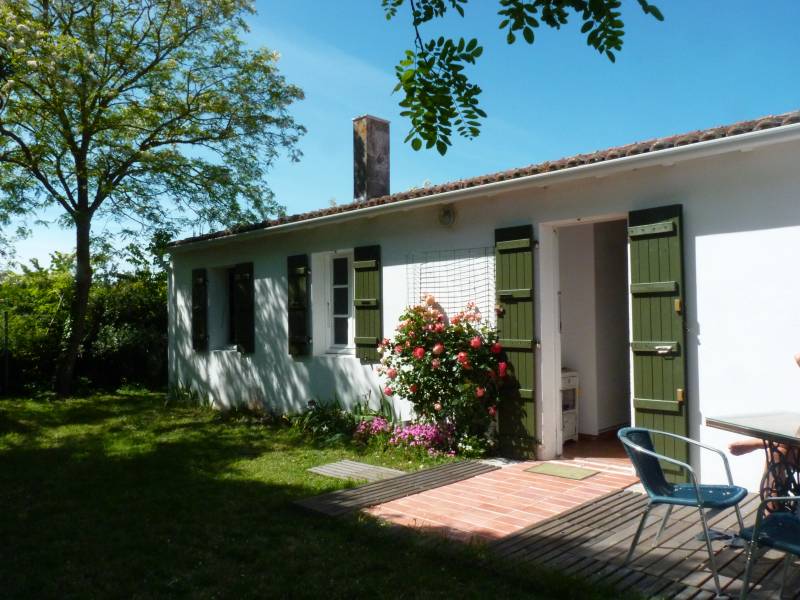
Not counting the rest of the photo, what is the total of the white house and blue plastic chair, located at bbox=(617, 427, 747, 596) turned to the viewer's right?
1

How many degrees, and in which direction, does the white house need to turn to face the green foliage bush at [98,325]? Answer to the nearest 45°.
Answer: approximately 90° to its right

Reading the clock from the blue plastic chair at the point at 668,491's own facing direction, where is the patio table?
The patio table is roughly at 11 o'clock from the blue plastic chair.

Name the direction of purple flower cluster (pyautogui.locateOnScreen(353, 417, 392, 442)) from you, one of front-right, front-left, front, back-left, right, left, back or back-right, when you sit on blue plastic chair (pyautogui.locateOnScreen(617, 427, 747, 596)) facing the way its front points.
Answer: back-left

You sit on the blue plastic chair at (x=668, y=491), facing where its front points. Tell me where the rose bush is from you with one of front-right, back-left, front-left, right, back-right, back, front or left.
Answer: back-left

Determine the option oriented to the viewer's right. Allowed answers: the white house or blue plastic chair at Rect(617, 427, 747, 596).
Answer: the blue plastic chair

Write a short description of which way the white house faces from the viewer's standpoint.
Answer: facing the viewer and to the left of the viewer

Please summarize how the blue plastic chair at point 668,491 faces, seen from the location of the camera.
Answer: facing to the right of the viewer

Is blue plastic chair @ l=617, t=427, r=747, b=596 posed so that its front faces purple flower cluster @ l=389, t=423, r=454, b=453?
no

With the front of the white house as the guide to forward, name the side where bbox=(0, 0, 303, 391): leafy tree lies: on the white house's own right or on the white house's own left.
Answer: on the white house's own right
